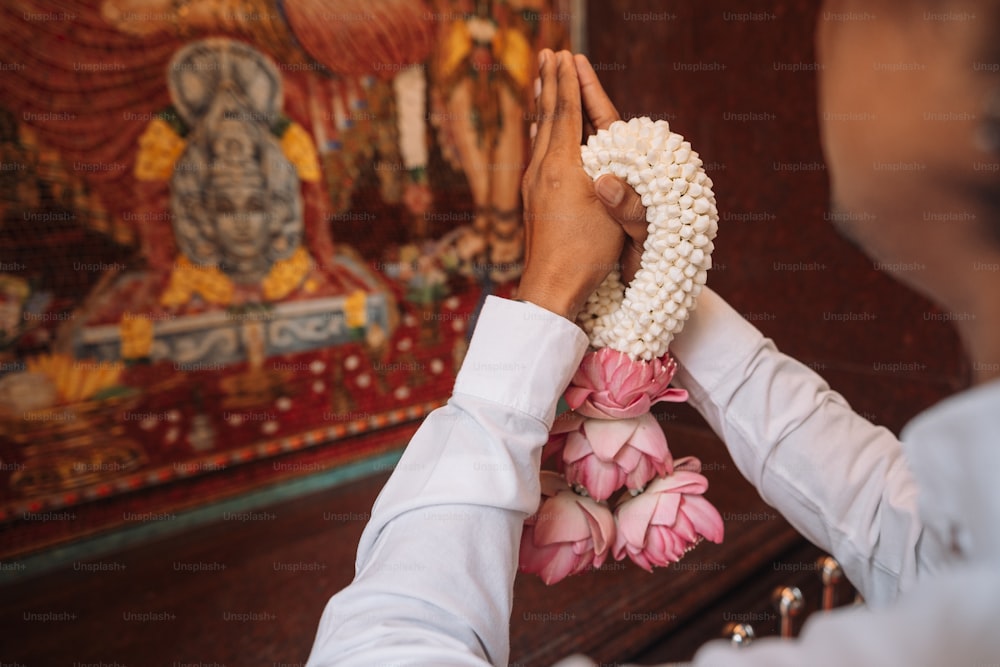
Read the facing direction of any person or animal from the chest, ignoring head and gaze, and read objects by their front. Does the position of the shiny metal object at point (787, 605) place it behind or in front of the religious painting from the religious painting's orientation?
in front

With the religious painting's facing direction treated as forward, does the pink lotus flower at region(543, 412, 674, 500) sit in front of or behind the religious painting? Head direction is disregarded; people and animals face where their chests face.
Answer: in front

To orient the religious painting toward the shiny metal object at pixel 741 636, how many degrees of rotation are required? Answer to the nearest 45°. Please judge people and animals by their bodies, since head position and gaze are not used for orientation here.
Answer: approximately 45° to its left

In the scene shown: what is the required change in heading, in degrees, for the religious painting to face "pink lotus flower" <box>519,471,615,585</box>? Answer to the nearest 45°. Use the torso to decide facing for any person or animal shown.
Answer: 0° — it already faces it

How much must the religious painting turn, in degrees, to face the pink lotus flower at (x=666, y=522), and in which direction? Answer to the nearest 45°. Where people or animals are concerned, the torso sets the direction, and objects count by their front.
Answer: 0° — it already faces it

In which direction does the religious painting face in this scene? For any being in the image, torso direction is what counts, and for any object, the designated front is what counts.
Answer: toward the camera
